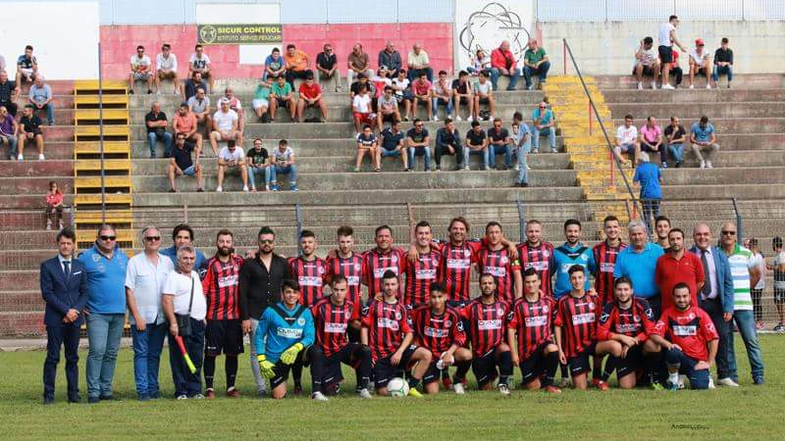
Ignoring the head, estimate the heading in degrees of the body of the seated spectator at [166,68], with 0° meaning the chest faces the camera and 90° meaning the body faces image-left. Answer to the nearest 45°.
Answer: approximately 0°

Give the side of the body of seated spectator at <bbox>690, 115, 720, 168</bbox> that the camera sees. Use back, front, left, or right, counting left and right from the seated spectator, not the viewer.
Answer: front

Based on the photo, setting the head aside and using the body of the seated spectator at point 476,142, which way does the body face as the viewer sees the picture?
toward the camera

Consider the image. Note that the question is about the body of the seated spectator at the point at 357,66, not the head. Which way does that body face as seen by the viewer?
toward the camera

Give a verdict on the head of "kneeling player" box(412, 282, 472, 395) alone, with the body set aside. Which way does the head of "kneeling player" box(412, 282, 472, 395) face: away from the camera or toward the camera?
toward the camera

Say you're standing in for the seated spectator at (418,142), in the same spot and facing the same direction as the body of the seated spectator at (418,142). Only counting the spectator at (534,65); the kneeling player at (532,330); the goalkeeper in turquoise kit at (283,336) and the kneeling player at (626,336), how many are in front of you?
3

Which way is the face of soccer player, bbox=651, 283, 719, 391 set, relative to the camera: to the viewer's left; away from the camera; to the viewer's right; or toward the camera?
toward the camera

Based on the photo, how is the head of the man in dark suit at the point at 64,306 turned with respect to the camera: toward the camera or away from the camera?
toward the camera

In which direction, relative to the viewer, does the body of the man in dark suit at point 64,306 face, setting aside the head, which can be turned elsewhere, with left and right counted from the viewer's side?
facing the viewer

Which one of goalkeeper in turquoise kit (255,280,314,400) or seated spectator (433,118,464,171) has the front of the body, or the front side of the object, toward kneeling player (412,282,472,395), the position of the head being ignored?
the seated spectator

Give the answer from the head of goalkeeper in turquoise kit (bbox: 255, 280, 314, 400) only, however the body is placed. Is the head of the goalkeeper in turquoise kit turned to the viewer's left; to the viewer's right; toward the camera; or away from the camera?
toward the camera

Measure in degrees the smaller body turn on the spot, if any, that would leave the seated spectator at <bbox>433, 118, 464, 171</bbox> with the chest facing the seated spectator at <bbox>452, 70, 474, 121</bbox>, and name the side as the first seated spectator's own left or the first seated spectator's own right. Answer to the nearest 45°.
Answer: approximately 180°

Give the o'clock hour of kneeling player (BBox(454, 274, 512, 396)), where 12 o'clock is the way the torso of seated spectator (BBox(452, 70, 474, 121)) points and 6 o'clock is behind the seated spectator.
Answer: The kneeling player is roughly at 12 o'clock from the seated spectator.

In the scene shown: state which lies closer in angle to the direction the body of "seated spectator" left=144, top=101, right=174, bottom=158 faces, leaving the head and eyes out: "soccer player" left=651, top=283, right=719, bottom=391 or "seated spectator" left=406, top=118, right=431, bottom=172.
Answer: the soccer player

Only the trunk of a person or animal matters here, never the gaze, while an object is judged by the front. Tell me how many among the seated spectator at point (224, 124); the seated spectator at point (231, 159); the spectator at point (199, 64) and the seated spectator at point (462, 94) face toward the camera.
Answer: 4

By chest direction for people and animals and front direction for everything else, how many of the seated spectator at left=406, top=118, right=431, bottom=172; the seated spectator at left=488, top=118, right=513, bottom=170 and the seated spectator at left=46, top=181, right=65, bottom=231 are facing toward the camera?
3

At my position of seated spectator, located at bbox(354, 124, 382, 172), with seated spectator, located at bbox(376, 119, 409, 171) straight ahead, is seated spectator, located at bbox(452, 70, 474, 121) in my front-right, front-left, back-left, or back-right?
front-left

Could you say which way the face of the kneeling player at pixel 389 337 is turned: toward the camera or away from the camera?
toward the camera

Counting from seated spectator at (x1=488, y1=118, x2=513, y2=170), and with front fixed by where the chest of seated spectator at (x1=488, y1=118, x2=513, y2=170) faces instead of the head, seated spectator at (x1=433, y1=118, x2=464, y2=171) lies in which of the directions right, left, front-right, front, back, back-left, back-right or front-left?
right

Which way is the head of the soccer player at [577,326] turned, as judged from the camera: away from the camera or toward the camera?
toward the camera
